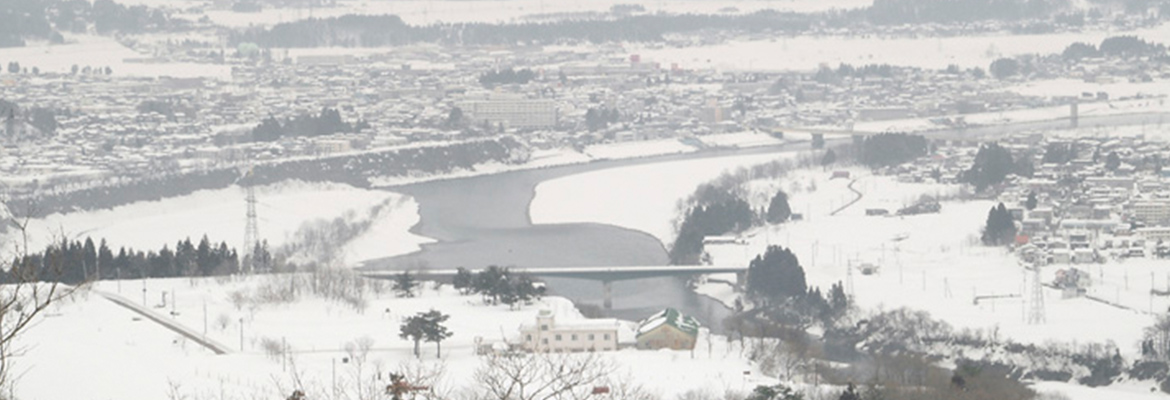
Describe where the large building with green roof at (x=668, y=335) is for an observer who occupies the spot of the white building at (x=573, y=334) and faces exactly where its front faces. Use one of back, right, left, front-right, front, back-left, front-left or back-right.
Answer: left

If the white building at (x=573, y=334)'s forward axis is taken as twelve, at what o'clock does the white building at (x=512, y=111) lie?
the white building at (x=512, y=111) is roughly at 6 o'clock from the white building at (x=573, y=334).

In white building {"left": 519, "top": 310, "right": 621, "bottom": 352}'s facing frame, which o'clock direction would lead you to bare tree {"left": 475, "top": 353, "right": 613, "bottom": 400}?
The bare tree is roughly at 12 o'clock from the white building.

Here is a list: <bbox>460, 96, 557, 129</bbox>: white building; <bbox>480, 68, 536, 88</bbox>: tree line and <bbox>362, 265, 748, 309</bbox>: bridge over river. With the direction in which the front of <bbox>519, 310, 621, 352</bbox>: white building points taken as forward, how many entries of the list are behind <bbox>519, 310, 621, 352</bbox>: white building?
3

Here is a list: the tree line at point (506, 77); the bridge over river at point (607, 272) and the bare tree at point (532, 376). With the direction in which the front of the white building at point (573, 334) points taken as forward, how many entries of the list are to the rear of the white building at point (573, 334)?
2

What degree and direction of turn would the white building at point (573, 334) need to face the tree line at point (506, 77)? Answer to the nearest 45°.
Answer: approximately 180°

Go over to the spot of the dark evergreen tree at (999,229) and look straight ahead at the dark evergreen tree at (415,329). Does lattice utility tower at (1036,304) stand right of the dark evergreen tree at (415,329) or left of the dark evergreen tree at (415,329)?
left

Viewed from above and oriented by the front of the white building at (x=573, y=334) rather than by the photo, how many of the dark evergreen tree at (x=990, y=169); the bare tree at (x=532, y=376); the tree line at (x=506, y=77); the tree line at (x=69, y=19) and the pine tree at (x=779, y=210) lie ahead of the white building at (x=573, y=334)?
1

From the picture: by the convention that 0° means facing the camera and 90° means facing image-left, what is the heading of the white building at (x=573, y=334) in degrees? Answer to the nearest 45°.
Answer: approximately 0°

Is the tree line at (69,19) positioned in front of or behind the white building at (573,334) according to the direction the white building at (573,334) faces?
behind

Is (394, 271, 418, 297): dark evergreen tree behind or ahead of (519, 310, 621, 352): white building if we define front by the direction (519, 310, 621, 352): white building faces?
behind

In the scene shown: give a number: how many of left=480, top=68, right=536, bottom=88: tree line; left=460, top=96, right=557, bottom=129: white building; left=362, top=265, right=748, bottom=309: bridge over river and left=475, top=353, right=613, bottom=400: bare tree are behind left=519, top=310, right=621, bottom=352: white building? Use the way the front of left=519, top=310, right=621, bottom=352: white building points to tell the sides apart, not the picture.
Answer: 3

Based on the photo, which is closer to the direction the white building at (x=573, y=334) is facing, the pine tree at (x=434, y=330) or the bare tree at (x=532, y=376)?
the bare tree
